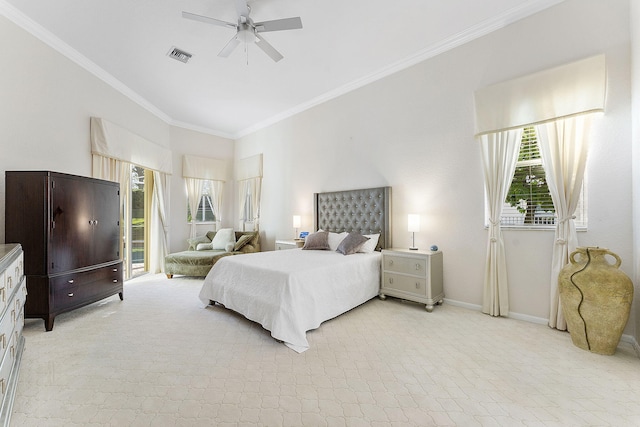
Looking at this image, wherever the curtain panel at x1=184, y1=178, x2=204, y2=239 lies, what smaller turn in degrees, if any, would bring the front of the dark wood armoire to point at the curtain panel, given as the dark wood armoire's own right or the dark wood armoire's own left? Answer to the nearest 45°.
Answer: approximately 90° to the dark wood armoire's own left

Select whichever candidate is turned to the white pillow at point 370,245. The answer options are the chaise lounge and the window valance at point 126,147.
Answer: the window valance

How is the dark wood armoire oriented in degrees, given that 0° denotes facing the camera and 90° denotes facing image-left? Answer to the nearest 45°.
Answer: approximately 315°

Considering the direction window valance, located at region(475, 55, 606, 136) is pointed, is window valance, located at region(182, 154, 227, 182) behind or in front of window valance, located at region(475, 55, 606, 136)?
in front

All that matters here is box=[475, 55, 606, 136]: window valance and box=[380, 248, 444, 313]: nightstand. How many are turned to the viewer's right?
0

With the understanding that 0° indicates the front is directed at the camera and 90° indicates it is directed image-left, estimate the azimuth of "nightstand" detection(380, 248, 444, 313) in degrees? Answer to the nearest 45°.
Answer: approximately 45°

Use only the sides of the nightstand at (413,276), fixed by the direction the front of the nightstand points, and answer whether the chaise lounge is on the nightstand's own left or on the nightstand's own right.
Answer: on the nightstand's own right

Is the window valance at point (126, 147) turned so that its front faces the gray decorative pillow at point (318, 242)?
yes

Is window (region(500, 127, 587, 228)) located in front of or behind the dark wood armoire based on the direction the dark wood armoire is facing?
in front

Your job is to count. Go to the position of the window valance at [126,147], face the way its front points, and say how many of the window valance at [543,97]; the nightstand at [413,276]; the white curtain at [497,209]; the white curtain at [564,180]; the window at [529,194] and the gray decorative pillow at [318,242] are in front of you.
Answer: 6

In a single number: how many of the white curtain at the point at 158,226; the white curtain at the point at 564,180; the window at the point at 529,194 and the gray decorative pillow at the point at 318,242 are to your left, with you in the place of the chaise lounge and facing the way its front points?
3

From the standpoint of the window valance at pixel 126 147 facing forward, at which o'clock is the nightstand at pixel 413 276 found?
The nightstand is roughly at 12 o'clock from the window valance.

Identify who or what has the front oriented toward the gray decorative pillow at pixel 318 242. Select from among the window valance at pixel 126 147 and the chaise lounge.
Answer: the window valance

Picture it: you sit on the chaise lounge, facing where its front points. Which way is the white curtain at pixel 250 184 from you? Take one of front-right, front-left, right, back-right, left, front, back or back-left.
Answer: back

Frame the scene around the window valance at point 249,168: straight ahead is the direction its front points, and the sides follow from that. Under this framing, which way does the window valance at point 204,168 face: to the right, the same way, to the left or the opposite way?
to the left

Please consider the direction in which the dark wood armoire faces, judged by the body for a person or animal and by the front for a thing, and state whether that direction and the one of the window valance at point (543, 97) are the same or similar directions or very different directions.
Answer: very different directions

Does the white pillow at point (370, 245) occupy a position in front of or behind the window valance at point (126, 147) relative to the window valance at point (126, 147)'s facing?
in front
